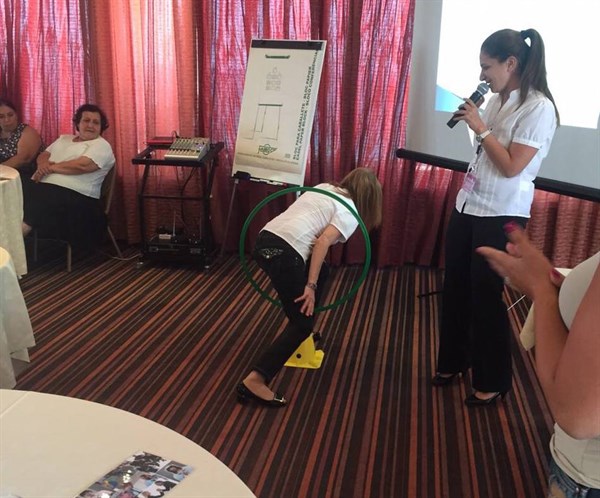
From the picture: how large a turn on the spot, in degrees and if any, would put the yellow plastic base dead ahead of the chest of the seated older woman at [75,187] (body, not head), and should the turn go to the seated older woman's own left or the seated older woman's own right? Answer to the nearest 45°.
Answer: approximately 90° to the seated older woman's own left

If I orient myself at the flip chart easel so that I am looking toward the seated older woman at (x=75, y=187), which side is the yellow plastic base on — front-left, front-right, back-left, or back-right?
back-left

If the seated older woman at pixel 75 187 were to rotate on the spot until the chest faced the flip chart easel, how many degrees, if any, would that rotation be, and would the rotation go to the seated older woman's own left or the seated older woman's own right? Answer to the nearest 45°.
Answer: approximately 90° to the seated older woman's own left

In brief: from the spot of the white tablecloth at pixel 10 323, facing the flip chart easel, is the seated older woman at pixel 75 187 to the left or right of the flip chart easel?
left

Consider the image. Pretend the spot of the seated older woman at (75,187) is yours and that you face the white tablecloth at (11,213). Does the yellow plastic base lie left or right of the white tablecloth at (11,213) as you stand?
left
